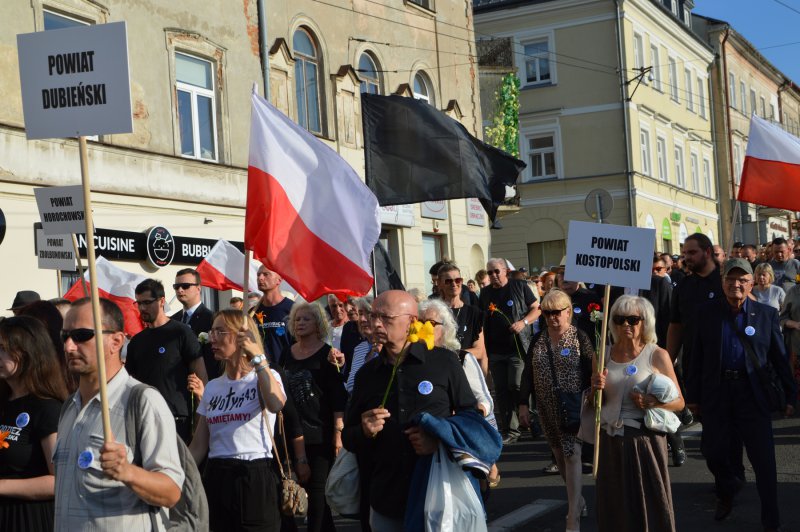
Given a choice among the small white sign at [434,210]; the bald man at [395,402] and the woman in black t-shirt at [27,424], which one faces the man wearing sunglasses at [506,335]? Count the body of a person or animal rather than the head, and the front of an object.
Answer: the small white sign

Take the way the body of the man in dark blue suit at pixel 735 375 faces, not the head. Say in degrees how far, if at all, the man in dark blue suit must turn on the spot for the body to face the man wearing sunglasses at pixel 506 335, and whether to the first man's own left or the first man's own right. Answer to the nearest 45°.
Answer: approximately 135° to the first man's own right

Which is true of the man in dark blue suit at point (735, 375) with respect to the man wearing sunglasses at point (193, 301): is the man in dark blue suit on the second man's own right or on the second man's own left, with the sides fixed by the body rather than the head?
on the second man's own left

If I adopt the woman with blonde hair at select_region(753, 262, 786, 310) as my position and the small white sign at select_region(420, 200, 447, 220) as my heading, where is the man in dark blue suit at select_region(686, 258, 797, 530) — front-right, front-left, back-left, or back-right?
back-left

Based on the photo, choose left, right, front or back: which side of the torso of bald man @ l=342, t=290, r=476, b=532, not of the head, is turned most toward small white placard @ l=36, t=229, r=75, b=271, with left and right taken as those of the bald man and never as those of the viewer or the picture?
right

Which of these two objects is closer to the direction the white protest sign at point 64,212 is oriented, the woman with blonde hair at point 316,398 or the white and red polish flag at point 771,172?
the woman with blonde hair

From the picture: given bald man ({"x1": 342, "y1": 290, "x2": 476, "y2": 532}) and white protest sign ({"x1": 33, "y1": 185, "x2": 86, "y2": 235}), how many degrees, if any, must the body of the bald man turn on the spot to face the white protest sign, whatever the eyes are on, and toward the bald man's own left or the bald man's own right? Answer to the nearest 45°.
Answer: approximately 90° to the bald man's own right
